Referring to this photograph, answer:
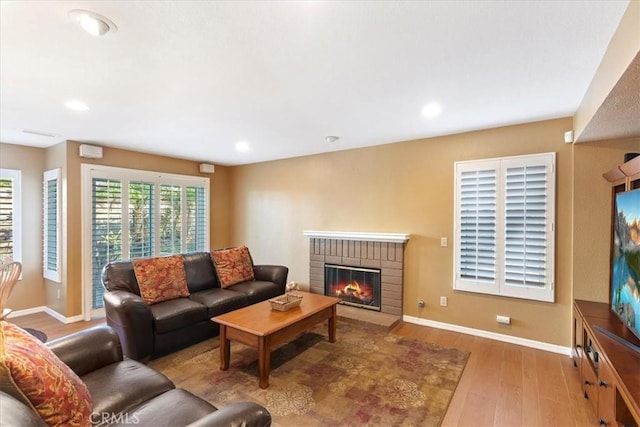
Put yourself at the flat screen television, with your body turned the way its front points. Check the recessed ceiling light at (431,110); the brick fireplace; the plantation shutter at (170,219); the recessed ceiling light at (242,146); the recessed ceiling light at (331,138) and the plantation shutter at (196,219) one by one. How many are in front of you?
6

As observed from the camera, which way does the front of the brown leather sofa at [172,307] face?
facing the viewer and to the right of the viewer

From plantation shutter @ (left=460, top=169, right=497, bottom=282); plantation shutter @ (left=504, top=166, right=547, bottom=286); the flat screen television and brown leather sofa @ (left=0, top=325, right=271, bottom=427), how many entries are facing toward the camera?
2

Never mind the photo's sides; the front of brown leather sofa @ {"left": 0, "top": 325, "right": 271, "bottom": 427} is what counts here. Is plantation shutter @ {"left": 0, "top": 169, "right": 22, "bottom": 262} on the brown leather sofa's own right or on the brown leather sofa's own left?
on the brown leather sofa's own left

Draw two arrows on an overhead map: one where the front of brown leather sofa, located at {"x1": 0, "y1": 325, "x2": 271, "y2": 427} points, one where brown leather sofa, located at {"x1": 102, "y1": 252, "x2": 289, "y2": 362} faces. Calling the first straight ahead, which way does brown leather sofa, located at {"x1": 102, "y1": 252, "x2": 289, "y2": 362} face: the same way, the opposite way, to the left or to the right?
to the right

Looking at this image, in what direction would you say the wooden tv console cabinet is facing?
to the viewer's left

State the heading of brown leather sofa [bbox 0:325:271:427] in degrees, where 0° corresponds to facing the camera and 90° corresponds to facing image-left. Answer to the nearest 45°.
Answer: approximately 225°

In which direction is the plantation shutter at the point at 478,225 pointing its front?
toward the camera

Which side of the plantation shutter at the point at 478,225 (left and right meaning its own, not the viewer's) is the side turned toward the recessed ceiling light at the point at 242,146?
right

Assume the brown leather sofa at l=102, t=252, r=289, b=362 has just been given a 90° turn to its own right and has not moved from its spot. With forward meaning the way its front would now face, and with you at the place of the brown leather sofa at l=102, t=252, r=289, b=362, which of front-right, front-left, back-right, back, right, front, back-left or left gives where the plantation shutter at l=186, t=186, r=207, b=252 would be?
back-right

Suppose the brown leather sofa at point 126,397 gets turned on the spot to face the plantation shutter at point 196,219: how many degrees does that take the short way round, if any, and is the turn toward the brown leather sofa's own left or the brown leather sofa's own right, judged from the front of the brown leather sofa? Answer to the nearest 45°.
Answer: approximately 45° to the brown leather sofa's own left

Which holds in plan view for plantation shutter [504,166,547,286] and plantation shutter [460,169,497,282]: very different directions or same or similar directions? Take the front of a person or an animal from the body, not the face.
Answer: same or similar directions

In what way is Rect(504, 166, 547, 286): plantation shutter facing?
toward the camera

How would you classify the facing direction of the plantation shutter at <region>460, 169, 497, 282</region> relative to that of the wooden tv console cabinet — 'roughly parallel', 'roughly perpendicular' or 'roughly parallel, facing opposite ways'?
roughly perpendicular

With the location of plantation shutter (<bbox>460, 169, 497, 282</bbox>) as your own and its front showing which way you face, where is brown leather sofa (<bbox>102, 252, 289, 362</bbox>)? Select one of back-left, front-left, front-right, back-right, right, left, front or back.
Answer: front-right

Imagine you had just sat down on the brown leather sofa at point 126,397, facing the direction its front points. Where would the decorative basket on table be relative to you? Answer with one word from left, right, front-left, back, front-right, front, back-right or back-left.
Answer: front

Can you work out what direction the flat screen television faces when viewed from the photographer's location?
facing to the left of the viewer
